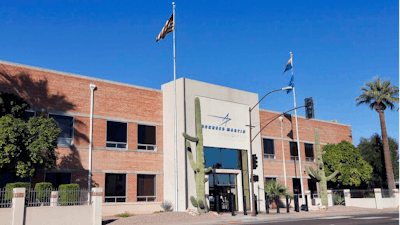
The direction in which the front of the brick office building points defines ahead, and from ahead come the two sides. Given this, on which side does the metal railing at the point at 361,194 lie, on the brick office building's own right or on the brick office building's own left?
on the brick office building's own left

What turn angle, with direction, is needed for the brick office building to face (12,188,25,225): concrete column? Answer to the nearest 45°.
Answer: approximately 90° to its right

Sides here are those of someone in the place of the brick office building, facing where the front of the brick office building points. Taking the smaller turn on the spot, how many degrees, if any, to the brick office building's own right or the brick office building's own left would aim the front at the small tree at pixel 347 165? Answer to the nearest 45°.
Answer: approximately 90° to the brick office building's own left

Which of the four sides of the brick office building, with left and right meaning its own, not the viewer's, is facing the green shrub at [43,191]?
right

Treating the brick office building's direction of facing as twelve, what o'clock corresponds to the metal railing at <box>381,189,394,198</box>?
The metal railing is roughly at 10 o'clock from the brick office building.

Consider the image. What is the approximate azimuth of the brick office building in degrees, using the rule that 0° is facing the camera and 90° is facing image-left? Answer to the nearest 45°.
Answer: approximately 315°

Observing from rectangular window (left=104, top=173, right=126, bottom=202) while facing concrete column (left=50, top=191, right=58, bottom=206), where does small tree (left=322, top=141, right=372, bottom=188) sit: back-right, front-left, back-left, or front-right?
back-left

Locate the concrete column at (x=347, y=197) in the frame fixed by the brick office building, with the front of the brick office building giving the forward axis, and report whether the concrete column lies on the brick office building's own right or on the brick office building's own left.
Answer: on the brick office building's own left

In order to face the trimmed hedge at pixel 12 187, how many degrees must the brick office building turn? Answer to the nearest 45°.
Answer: approximately 90° to its right

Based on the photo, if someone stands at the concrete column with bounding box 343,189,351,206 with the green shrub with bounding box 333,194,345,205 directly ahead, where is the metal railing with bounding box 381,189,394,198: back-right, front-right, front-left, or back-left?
back-right

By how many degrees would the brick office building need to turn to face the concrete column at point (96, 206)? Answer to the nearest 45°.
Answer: approximately 45° to its right

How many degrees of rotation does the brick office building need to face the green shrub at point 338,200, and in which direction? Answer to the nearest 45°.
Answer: approximately 90° to its left
